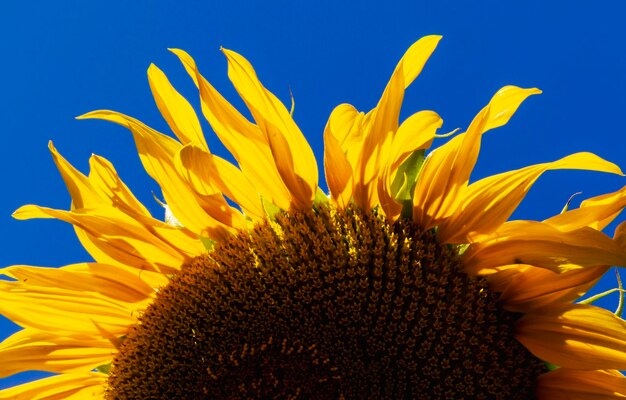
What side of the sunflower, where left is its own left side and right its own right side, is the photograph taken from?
front
